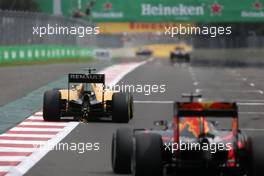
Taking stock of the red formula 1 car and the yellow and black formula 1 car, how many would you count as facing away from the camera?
2

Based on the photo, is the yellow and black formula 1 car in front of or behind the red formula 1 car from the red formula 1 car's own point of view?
in front

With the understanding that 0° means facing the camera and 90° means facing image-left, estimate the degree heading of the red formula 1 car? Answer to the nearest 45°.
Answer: approximately 180°

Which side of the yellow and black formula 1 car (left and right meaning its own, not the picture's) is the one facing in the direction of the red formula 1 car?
back

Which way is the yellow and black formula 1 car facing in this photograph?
away from the camera
